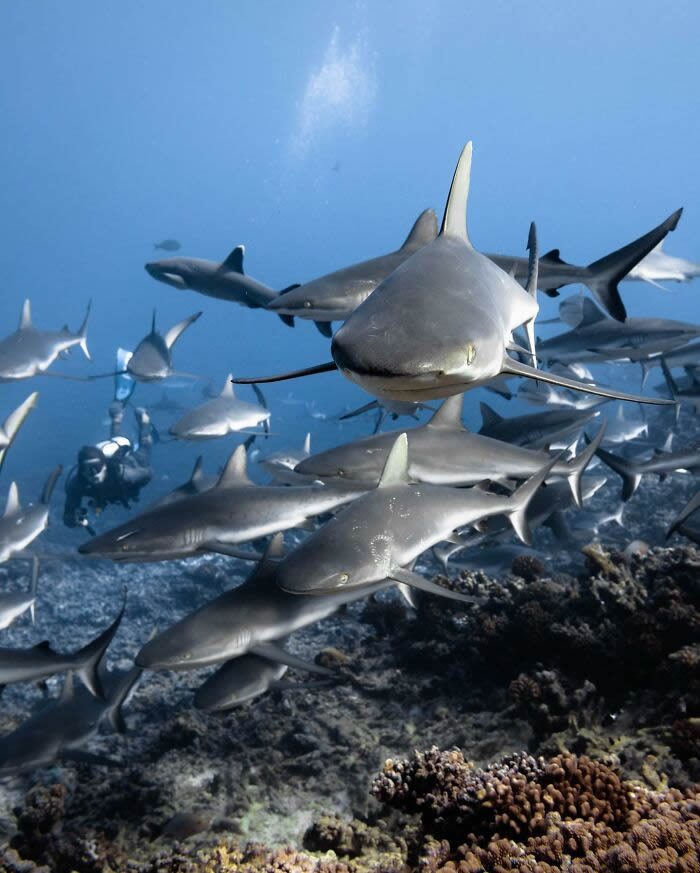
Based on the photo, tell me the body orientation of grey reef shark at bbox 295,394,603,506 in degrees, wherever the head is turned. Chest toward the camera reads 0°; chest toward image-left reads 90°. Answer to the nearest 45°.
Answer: approximately 90°

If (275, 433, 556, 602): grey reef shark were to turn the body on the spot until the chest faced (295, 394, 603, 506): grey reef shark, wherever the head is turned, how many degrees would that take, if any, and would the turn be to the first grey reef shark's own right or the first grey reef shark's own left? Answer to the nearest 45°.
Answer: approximately 135° to the first grey reef shark's own right

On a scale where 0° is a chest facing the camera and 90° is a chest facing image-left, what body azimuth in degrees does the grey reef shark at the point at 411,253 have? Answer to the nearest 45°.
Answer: approximately 90°

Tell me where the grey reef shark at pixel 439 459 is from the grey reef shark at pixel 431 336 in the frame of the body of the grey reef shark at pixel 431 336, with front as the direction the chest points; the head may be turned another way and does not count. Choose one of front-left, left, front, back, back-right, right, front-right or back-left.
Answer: back-right

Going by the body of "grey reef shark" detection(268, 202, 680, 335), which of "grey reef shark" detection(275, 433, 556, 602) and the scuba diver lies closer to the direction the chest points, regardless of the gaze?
the scuba diver

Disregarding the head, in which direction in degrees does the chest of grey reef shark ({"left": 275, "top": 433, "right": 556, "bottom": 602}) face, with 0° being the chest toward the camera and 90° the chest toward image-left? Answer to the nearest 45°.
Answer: approximately 45°

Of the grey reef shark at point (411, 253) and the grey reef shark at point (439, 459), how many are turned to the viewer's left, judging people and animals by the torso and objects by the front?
2

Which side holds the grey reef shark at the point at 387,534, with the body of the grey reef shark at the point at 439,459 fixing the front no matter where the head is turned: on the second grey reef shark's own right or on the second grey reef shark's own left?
on the second grey reef shark's own left
